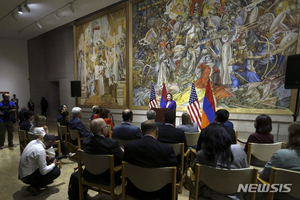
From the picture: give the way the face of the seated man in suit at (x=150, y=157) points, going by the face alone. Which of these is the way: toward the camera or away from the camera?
away from the camera

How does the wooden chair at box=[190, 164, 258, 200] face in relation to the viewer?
away from the camera

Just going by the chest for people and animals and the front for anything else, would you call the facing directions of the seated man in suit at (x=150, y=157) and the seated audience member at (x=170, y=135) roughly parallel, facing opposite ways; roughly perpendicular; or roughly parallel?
roughly parallel

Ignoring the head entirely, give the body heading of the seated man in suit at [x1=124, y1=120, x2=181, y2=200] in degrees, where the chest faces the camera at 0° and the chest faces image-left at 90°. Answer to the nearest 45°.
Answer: approximately 180°

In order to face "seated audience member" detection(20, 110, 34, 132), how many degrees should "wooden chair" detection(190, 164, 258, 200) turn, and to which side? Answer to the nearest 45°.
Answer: approximately 90° to its left

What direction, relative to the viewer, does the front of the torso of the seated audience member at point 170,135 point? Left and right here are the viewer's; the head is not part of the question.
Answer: facing away from the viewer

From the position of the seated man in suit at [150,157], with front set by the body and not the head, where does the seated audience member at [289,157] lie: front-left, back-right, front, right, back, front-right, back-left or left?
right

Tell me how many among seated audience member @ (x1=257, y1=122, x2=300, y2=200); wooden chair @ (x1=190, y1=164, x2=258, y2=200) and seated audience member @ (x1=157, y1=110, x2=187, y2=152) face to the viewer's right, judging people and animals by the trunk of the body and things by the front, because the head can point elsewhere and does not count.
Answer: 0

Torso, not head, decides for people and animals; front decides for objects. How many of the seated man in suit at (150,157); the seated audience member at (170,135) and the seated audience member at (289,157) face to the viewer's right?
0

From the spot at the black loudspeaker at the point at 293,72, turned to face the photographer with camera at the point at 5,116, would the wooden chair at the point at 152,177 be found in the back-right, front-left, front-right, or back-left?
front-left

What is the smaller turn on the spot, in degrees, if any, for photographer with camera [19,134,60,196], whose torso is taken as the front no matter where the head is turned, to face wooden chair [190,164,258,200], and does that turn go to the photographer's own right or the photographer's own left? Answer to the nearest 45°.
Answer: approximately 45° to the photographer's own right

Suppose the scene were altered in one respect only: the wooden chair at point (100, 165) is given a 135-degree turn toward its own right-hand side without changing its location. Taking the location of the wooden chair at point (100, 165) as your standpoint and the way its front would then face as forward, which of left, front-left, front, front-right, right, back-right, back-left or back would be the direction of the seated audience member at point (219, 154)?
front-left
